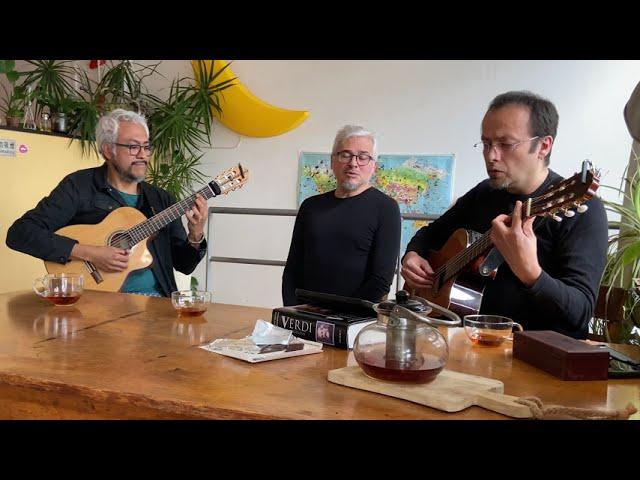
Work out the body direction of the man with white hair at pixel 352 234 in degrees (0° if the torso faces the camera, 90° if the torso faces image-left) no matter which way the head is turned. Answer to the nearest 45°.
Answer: approximately 0°

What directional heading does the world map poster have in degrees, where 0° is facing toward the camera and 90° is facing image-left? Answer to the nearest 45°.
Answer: approximately 0°

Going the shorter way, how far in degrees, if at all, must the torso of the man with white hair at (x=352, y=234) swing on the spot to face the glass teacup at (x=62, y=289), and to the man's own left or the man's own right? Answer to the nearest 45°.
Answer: approximately 45° to the man's own right

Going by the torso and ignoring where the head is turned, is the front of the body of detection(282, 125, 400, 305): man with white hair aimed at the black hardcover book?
yes

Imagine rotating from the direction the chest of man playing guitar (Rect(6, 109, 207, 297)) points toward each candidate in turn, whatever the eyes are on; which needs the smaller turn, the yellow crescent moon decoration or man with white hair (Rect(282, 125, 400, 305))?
the man with white hair

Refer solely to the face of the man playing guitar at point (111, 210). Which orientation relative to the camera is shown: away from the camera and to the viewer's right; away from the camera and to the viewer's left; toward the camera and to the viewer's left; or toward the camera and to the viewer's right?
toward the camera and to the viewer's right

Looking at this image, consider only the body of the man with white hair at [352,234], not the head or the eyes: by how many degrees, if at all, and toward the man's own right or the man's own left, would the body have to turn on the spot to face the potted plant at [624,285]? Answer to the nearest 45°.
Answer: approximately 90° to the man's own left

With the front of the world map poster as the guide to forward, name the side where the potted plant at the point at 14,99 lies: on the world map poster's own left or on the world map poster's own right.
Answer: on the world map poster's own right
